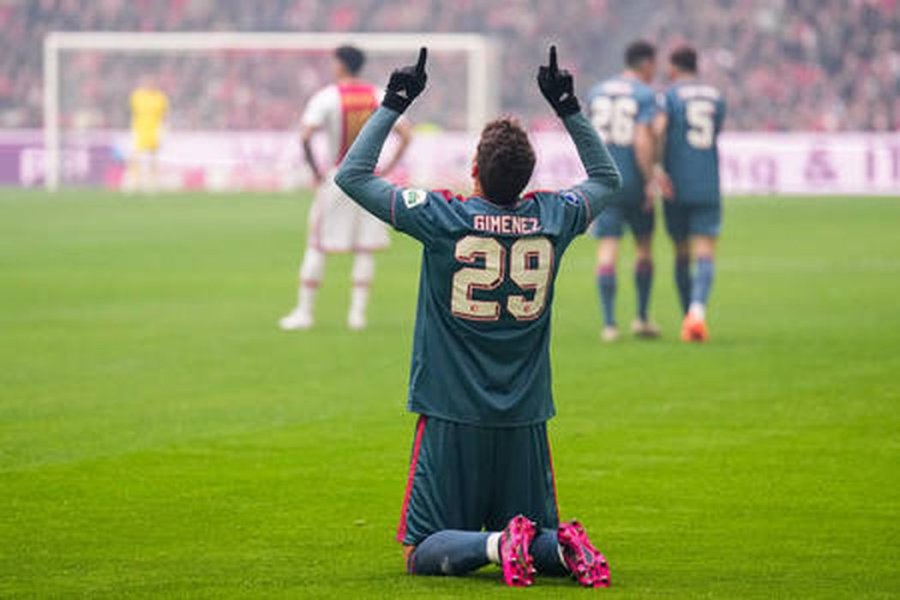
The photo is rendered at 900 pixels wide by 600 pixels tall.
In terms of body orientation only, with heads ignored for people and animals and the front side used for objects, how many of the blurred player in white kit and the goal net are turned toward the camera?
1

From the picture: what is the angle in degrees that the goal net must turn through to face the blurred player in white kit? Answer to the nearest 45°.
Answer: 0° — it already faces them

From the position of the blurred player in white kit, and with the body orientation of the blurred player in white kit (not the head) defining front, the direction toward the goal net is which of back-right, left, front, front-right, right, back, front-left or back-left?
front-right

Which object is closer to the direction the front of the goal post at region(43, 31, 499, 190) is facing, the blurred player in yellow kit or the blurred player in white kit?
the blurred player in white kit

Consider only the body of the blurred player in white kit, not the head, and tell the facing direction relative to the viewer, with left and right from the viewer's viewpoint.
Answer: facing away from the viewer and to the left of the viewer

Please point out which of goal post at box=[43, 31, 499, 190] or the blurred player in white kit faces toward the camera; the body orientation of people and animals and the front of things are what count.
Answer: the goal post

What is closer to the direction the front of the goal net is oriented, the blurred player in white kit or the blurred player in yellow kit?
the blurred player in white kit

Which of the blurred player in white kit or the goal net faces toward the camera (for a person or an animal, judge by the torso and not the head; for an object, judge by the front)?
the goal net

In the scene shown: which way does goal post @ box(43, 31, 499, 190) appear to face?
toward the camera

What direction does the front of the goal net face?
toward the camera

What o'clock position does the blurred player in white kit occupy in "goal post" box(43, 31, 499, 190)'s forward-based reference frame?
The blurred player in white kit is roughly at 12 o'clock from the goal post.

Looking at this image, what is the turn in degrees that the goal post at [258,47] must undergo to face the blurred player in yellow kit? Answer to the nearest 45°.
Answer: approximately 45° to its right
